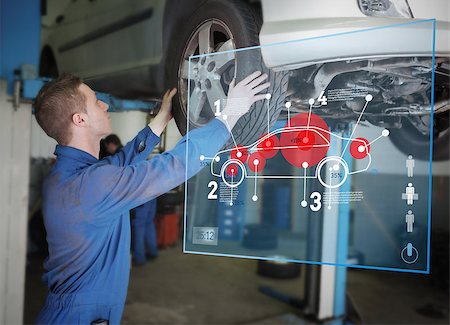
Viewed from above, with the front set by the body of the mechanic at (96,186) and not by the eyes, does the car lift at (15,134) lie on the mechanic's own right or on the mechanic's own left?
on the mechanic's own left

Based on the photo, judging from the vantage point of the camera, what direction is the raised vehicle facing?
facing the viewer and to the right of the viewer

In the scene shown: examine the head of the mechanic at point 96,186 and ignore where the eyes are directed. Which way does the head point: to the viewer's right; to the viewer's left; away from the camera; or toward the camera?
to the viewer's right

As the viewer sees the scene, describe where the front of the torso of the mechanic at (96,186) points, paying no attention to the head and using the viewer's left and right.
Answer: facing away from the viewer and to the right of the viewer

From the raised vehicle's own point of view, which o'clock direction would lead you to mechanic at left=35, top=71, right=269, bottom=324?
The mechanic is roughly at 5 o'clock from the raised vehicle.

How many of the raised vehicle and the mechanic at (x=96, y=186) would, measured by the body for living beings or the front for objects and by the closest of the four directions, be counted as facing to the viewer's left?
0
